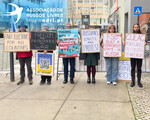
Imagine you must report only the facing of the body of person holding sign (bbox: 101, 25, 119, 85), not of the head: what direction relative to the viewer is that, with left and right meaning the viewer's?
facing the viewer
